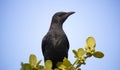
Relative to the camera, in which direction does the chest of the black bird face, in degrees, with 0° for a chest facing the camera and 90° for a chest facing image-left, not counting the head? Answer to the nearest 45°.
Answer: approximately 315°
